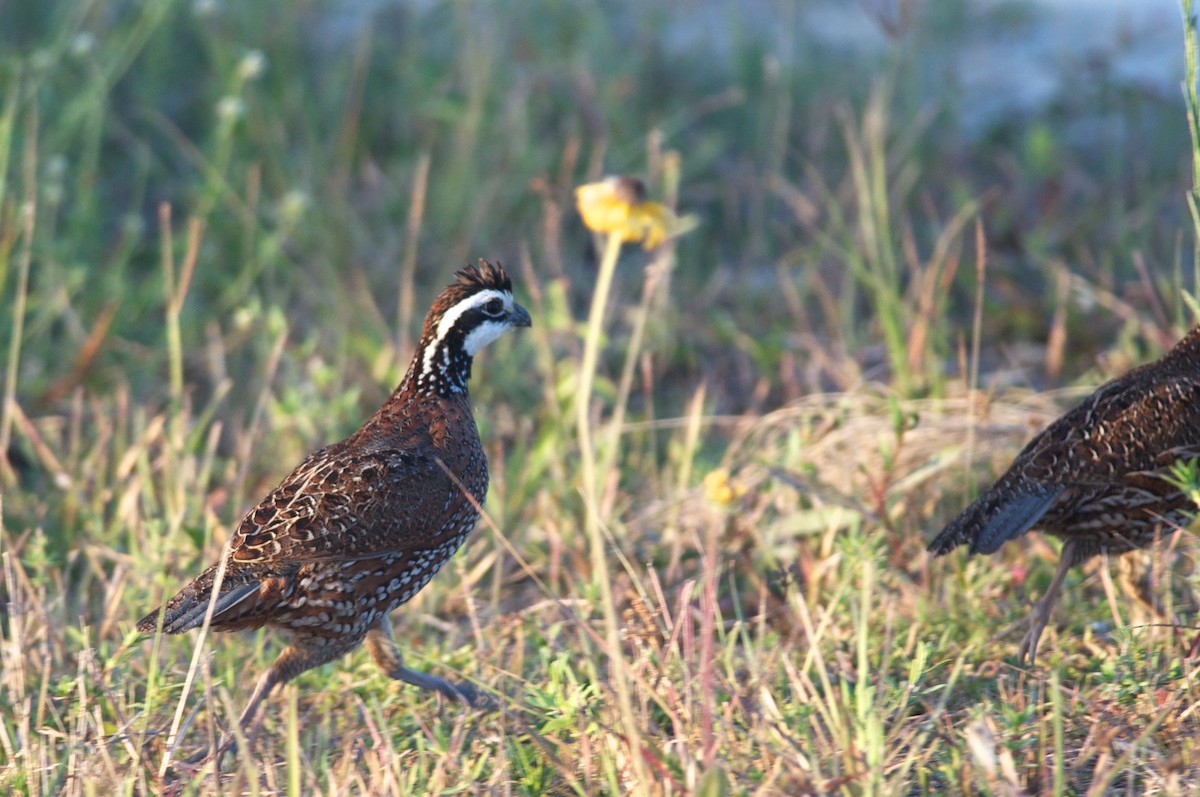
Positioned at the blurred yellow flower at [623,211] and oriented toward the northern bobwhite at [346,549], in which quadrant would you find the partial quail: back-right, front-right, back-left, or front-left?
back-right

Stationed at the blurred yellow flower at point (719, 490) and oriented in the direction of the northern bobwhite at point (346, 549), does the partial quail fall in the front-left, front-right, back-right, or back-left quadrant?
back-left

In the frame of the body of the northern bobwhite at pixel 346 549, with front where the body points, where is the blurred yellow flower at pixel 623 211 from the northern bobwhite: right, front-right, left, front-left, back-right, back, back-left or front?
front-right

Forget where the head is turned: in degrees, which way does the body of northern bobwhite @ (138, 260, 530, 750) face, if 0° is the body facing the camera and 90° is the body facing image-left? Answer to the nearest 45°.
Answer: approximately 270°

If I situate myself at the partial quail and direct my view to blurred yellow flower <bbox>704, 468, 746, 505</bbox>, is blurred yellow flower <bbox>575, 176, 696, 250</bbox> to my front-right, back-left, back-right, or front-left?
front-left

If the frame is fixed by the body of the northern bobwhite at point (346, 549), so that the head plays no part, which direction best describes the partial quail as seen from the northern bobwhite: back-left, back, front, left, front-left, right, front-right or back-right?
front

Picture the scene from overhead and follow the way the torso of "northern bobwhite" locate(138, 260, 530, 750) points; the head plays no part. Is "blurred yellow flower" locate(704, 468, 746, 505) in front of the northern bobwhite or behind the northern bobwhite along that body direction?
in front
